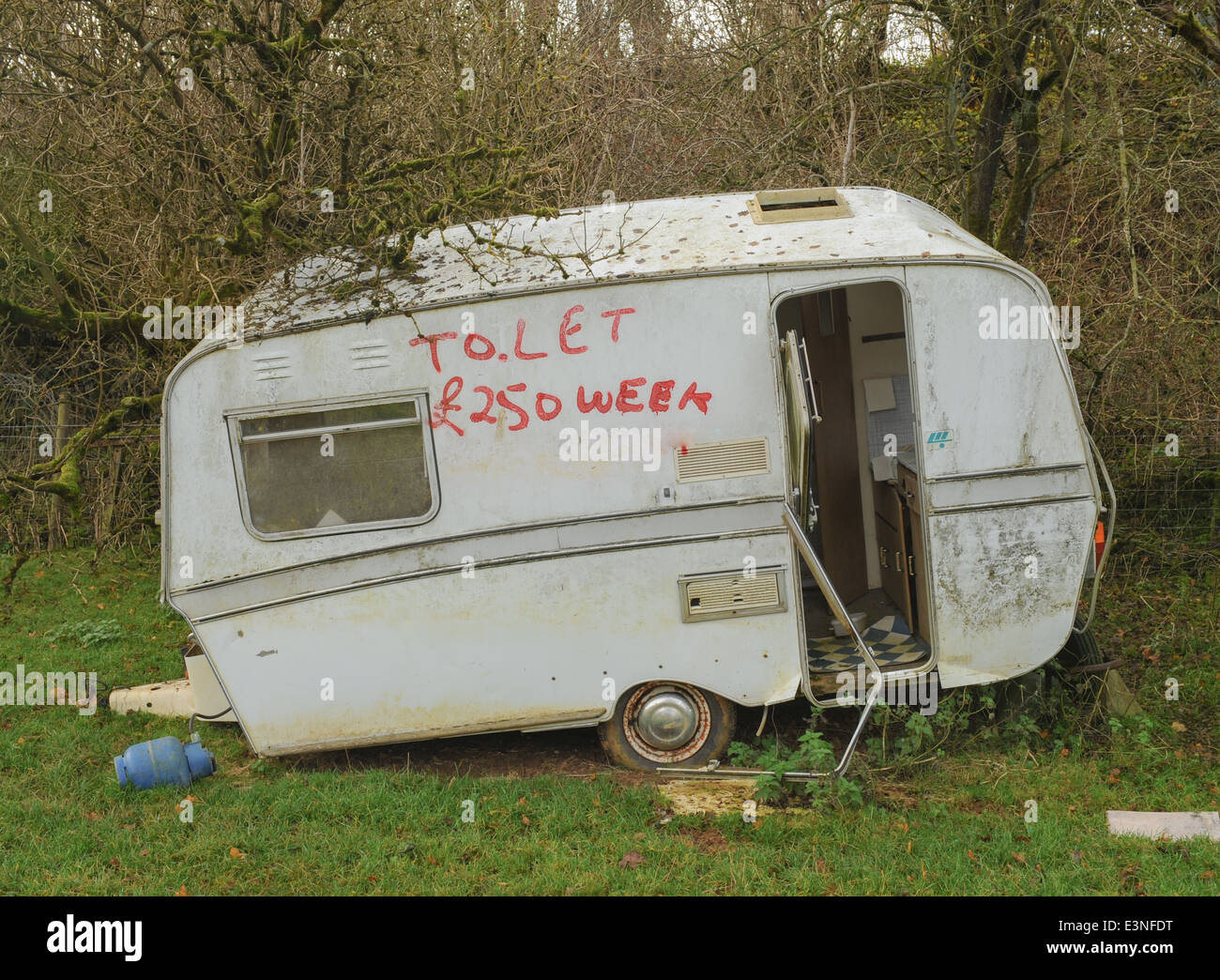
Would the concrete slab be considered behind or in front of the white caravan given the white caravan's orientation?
behind

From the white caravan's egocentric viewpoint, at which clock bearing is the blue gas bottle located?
The blue gas bottle is roughly at 12 o'clock from the white caravan.

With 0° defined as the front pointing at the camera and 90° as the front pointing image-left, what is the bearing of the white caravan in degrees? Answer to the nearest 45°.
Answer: approximately 90°

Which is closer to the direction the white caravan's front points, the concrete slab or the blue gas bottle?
the blue gas bottle
